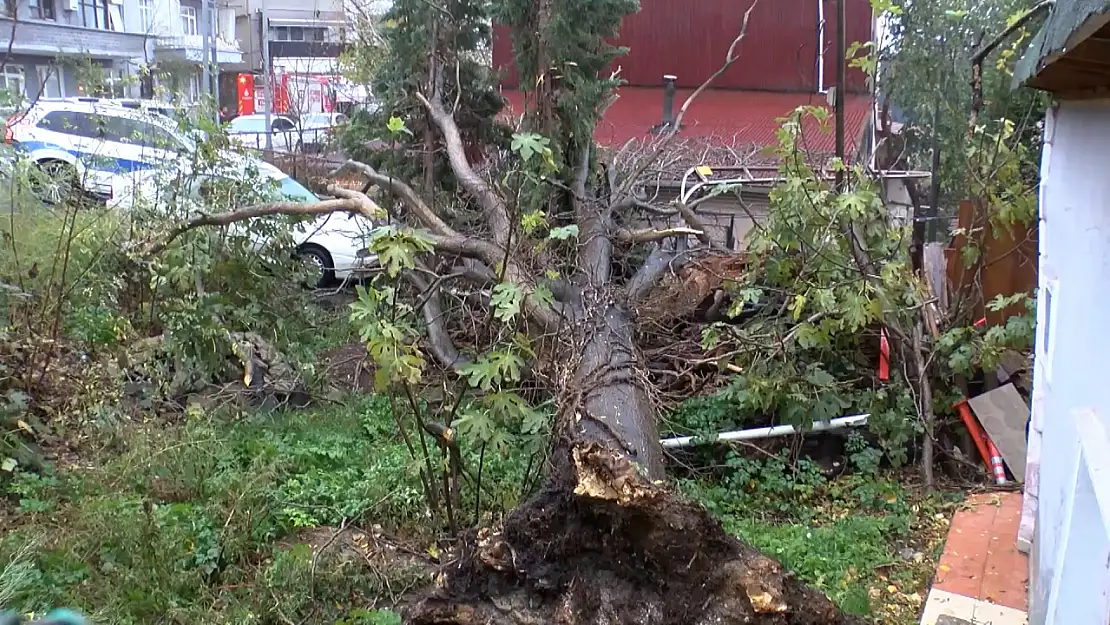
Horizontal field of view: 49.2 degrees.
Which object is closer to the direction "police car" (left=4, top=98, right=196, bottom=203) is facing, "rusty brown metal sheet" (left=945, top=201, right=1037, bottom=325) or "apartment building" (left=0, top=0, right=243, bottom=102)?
the rusty brown metal sheet

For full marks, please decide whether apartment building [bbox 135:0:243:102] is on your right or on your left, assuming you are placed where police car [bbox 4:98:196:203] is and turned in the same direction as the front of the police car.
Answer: on your left

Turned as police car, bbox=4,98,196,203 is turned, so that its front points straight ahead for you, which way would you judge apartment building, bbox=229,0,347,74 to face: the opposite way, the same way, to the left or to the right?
to the right

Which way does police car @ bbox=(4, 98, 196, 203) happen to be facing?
to the viewer's right

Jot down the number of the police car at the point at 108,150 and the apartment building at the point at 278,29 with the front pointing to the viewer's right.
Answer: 1

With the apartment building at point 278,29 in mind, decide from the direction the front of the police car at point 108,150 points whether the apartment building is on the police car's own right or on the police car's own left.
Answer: on the police car's own left

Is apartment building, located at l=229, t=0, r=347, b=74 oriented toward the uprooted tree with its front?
yes

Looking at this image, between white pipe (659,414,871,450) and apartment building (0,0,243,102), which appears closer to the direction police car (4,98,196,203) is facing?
the white pipe

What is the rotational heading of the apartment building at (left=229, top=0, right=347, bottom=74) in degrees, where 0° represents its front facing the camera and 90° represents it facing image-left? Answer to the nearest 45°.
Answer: approximately 0°
